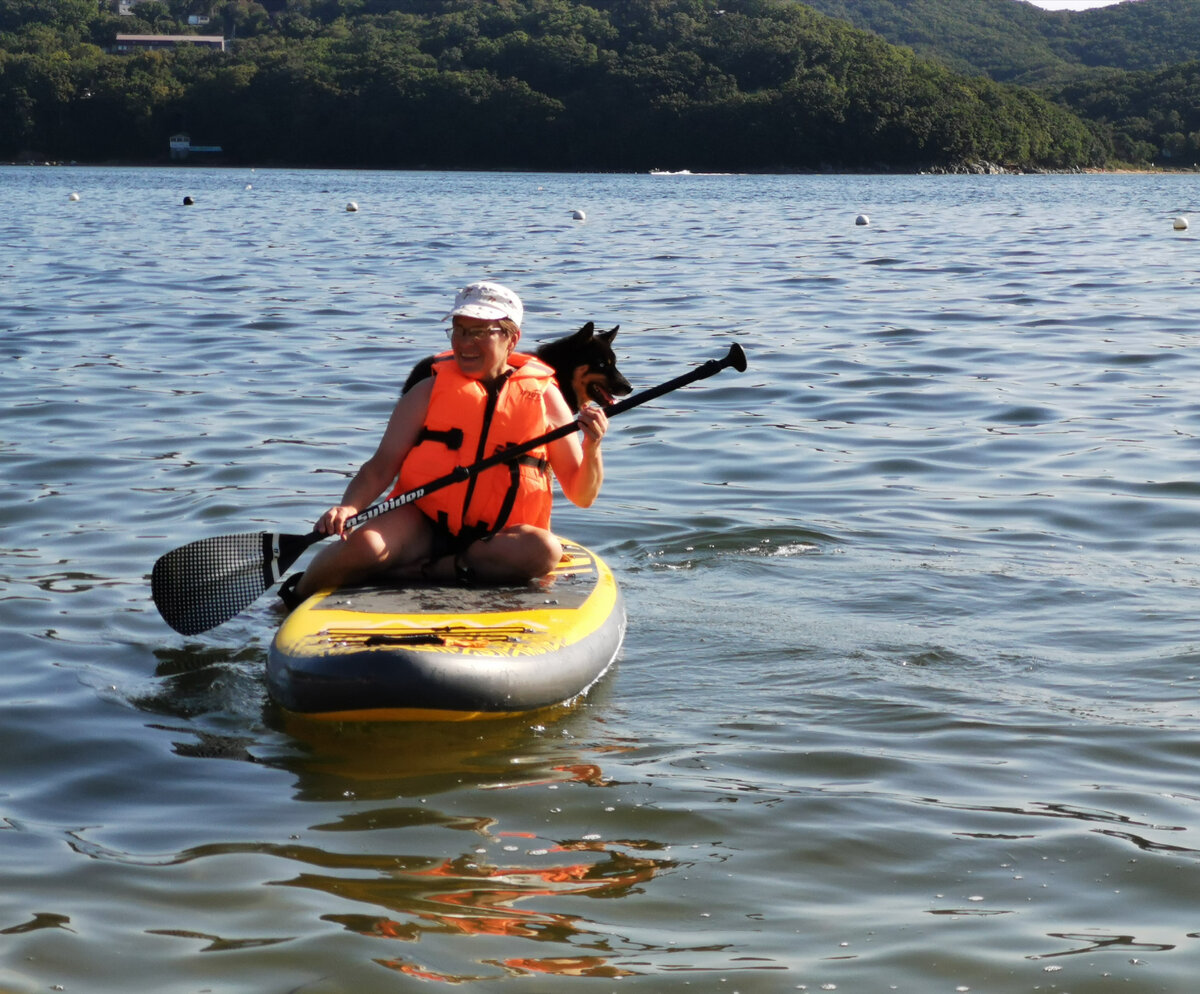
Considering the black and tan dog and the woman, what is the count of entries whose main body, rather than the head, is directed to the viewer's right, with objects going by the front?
1

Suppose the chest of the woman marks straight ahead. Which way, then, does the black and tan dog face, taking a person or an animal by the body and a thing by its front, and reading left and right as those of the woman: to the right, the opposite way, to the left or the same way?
to the left

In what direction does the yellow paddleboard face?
toward the camera

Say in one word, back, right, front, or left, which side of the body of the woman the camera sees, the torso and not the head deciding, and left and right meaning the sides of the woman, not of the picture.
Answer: front

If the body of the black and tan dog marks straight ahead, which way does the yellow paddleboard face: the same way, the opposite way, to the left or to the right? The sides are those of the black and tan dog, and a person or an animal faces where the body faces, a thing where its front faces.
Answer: to the right

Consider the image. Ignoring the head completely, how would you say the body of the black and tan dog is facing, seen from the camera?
to the viewer's right
